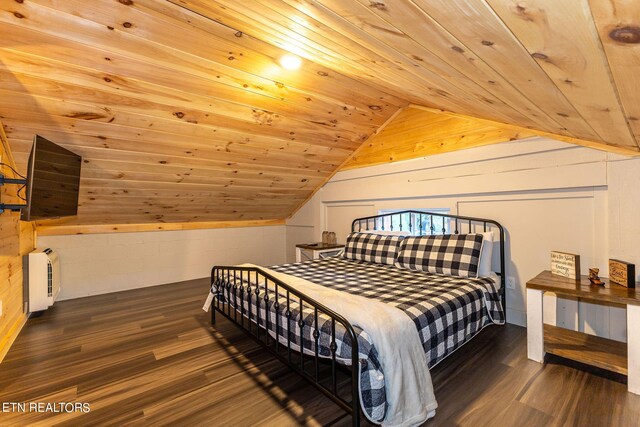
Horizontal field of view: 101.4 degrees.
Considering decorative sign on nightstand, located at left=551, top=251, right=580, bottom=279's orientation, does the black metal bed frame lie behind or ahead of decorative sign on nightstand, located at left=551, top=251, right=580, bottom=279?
ahead

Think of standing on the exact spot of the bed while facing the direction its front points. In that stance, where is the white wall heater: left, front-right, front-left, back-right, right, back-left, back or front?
front-right

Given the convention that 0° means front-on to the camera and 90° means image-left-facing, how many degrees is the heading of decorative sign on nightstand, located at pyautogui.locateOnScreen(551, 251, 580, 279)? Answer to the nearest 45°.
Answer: approximately 45°

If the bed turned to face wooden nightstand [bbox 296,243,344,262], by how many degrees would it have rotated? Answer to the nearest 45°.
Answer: approximately 135° to its right

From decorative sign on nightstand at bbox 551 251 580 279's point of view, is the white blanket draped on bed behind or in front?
in front

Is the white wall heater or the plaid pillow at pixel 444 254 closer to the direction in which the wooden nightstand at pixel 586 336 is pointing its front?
the white wall heater

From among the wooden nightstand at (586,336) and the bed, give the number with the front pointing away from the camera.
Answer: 0

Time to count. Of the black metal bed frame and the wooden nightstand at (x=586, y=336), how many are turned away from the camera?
0

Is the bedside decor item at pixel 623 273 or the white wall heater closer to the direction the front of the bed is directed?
the white wall heater

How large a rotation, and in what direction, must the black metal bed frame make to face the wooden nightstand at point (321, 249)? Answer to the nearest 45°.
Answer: approximately 135° to its right

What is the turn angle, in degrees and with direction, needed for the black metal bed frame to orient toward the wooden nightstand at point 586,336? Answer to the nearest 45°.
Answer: approximately 135° to its left

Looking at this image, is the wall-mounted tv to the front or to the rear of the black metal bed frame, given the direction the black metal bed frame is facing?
to the front
